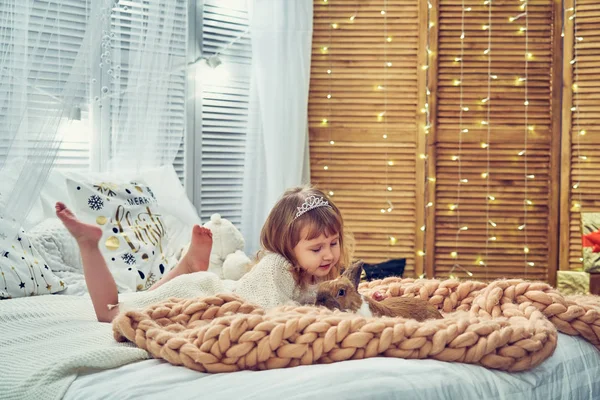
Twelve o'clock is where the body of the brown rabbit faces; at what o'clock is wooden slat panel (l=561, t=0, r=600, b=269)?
The wooden slat panel is roughly at 4 o'clock from the brown rabbit.

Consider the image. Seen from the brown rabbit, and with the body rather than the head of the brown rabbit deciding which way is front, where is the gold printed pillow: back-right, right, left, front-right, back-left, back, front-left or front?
front-right

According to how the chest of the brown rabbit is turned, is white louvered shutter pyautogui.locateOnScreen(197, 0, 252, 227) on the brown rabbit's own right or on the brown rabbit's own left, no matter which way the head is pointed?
on the brown rabbit's own right

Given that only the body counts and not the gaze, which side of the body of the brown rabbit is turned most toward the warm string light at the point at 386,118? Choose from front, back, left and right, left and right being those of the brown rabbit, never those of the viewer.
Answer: right

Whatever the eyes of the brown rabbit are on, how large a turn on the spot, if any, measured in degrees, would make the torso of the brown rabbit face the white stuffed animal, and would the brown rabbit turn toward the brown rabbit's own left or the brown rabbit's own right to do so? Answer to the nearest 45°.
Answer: approximately 45° to the brown rabbit's own right

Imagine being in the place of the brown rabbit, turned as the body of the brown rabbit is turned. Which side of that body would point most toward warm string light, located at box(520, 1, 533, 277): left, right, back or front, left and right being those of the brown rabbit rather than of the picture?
right

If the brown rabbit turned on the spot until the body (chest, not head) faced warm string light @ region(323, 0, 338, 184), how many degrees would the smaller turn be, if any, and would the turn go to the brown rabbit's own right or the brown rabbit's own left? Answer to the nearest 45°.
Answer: approximately 90° to the brown rabbit's own right

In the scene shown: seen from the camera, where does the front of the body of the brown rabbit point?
to the viewer's left

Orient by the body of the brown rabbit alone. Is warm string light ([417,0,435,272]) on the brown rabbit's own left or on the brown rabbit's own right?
on the brown rabbit's own right

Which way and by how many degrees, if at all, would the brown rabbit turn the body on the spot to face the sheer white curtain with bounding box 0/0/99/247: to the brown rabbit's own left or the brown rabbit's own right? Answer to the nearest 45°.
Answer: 0° — it already faces it
